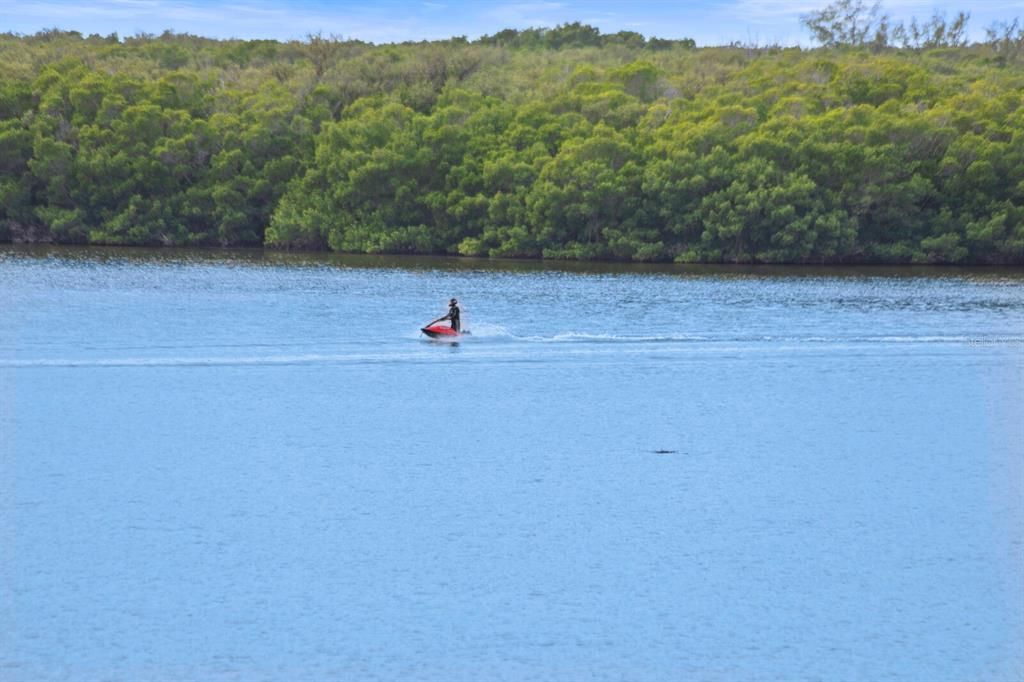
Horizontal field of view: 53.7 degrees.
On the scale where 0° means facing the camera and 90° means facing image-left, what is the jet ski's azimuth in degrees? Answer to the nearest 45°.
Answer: approximately 90°

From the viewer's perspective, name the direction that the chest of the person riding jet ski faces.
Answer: to the viewer's left
